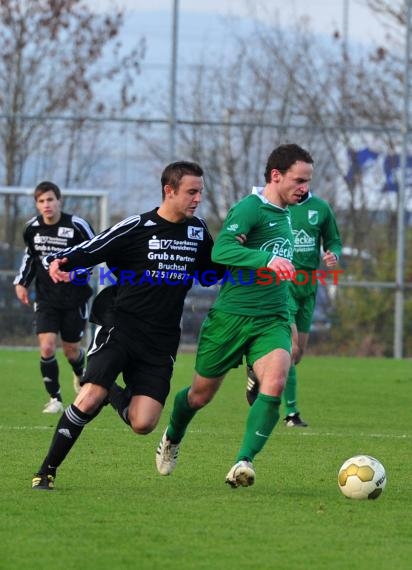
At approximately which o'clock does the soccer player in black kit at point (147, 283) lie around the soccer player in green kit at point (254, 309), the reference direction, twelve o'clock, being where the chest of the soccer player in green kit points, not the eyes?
The soccer player in black kit is roughly at 4 o'clock from the soccer player in green kit.

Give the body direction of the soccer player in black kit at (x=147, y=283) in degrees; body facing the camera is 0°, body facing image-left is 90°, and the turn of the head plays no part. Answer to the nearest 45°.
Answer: approximately 315°

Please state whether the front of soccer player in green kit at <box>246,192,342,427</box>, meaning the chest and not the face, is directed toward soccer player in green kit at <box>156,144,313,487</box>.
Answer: yes

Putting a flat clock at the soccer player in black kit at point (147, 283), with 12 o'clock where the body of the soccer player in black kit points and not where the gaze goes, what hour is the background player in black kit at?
The background player in black kit is roughly at 7 o'clock from the soccer player in black kit.

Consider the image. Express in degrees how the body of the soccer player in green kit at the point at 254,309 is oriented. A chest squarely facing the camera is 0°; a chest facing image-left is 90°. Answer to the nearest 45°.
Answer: approximately 315°

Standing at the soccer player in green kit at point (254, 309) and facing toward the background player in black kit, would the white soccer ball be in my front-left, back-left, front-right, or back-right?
back-right

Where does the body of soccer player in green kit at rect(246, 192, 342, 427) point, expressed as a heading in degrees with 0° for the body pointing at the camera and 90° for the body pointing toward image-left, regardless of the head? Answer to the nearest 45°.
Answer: approximately 0°

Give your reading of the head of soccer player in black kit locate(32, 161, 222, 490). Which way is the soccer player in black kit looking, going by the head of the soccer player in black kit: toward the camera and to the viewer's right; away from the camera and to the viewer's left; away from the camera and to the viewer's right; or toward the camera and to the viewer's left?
toward the camera and to the viewer's right
